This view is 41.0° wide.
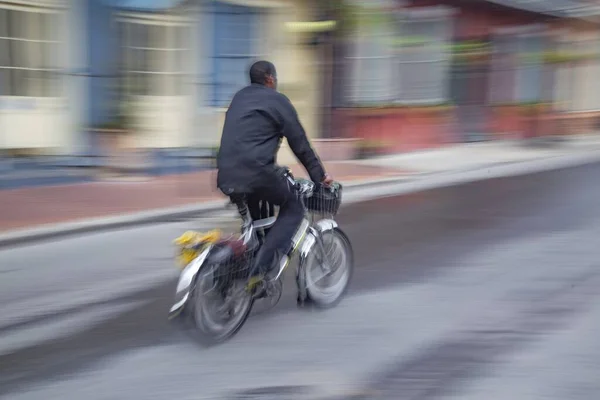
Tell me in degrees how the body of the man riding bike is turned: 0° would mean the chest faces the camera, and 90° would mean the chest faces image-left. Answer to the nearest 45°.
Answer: approximately 225°

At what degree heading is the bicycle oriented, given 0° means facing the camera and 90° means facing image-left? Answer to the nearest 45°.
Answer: approximately 225°

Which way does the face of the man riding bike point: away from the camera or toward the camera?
away from the camera
